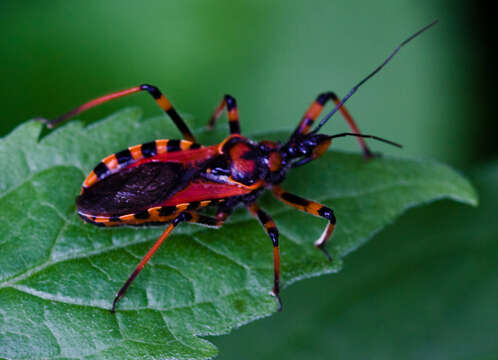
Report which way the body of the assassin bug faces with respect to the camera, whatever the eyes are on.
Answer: to the viewer's right
